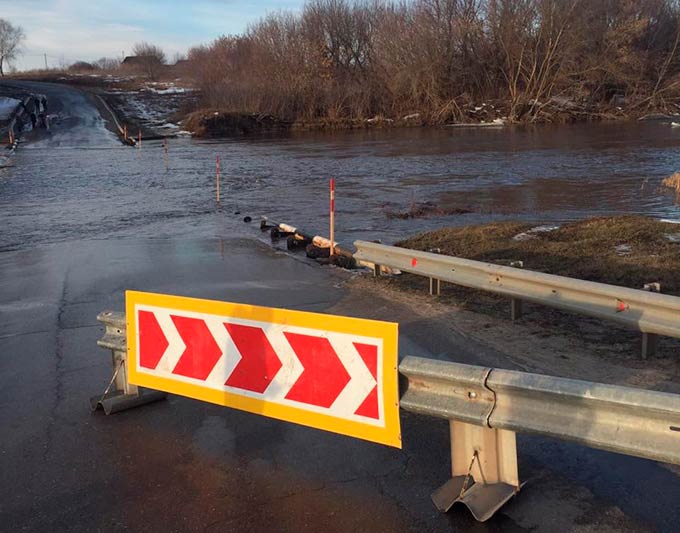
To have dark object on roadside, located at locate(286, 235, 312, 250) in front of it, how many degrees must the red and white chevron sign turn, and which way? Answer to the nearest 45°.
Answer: approximately 135° to its right

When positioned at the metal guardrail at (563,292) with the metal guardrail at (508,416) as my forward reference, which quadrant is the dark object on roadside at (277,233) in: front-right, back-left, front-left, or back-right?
back-right

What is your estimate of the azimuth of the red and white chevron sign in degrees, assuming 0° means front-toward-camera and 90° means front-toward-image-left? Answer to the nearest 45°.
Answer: approximately 45°

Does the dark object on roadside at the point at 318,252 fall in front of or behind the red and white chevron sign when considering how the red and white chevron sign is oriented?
behind

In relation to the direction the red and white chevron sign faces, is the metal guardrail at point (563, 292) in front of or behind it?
behind
